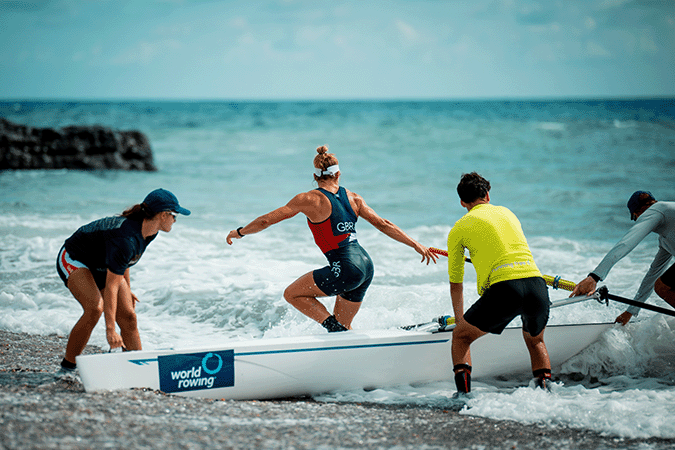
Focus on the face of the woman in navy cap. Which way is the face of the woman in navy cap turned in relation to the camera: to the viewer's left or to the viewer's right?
to the viewer's right

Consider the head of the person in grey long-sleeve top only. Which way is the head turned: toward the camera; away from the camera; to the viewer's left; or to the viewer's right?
to the viewer's left

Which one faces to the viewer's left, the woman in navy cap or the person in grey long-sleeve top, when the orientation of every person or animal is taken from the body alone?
the person in grey long-sleeve top

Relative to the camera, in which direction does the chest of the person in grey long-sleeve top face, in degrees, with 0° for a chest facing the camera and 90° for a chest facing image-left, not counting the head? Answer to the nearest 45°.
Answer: approximately 90°

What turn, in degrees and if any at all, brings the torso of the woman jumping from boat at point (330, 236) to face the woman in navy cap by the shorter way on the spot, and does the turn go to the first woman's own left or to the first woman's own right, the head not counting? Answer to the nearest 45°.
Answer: approximately 90° to the first woman's own left

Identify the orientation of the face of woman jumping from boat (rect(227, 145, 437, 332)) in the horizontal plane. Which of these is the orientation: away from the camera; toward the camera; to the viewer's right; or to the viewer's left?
away from the camera

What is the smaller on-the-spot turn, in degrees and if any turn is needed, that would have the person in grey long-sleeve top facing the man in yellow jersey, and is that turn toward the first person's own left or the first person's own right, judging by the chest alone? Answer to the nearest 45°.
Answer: approximately 45° to the first person's own left

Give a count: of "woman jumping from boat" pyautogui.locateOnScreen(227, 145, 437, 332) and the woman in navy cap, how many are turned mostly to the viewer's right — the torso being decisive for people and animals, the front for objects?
1

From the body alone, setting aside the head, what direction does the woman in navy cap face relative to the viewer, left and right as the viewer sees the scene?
facing to the right of the viewer

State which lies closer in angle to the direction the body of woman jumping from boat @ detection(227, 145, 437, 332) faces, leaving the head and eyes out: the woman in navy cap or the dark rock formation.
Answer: the dark rock formation

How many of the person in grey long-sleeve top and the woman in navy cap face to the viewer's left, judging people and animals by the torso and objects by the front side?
1

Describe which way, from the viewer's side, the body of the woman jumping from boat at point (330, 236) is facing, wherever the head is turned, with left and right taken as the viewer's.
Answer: facing away from the viewer and to the left of the viewer

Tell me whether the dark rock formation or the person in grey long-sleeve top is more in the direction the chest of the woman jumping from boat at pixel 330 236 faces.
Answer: the dark rock formation
